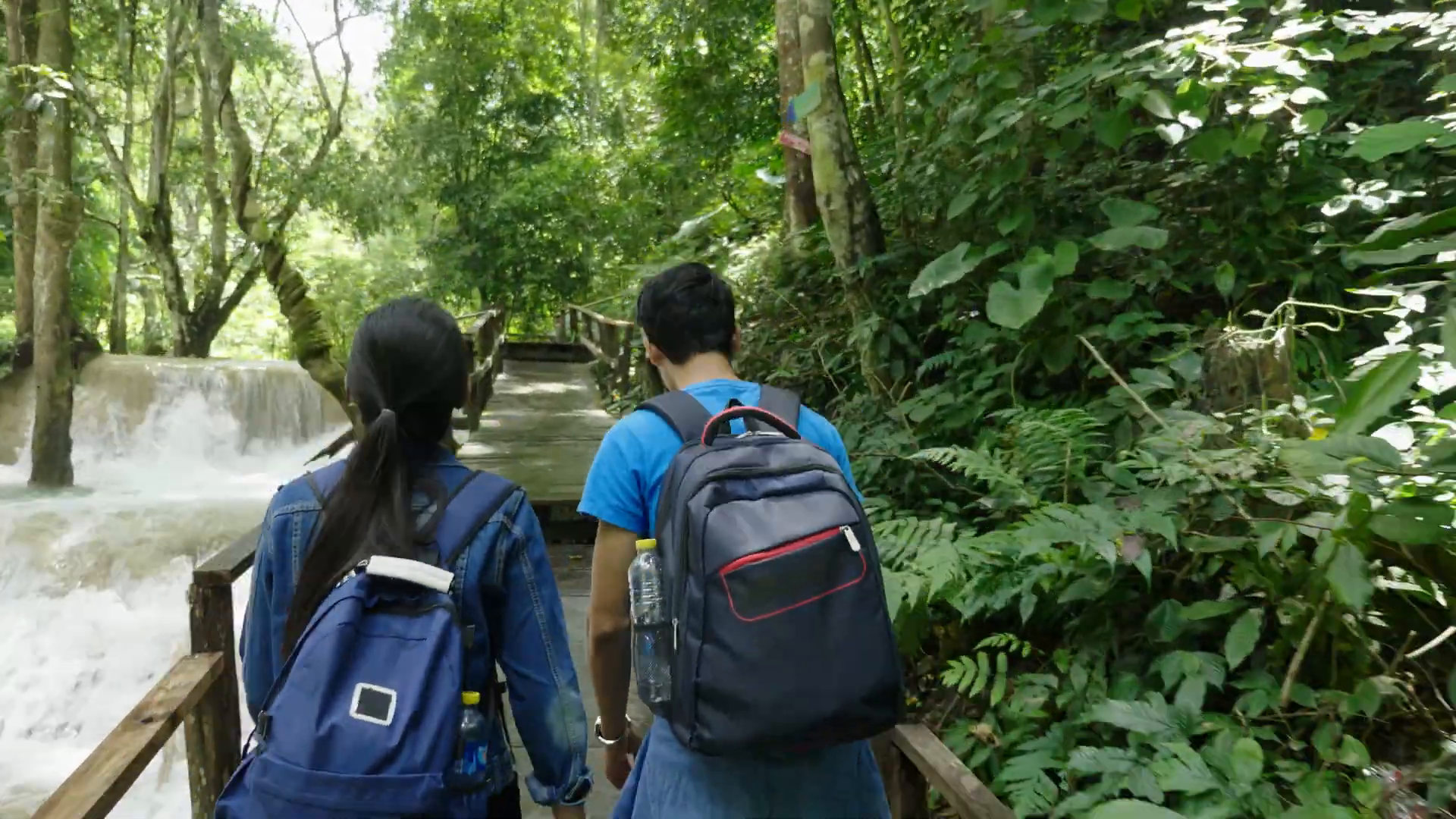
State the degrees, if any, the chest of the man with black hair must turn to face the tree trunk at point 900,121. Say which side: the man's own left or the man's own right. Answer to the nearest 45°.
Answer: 0° — they already face it

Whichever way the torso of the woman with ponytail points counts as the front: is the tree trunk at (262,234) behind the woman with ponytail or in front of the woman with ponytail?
in front

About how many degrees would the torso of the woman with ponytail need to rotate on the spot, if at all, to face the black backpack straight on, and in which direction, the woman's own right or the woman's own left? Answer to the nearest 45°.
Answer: approximately 135° to the woman's own right

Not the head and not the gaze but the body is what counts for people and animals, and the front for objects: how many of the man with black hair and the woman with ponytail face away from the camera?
2

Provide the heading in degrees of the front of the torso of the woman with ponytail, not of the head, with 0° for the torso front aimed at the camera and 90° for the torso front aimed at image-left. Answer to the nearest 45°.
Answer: approximately 180°

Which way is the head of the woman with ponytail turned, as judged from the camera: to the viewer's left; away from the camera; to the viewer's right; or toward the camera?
away from the camera

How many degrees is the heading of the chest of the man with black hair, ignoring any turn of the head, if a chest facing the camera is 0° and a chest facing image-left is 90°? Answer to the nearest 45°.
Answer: approximately 180°
